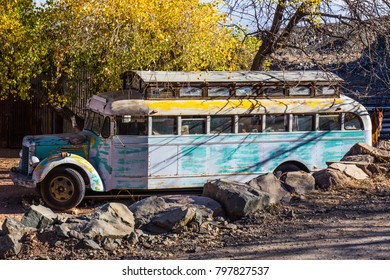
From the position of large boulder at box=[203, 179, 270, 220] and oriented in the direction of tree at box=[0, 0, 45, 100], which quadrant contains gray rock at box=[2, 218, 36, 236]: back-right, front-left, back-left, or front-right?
front-left

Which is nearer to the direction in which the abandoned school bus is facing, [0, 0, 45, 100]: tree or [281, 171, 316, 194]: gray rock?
the tree

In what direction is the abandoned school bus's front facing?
to the viewer's left

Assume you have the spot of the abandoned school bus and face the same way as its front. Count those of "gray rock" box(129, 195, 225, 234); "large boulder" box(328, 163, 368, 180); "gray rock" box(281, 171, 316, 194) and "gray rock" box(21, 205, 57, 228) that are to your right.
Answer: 0

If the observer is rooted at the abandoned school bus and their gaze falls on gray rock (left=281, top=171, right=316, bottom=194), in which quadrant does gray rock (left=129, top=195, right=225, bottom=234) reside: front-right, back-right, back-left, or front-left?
front-right

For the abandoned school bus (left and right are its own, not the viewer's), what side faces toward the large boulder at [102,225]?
left

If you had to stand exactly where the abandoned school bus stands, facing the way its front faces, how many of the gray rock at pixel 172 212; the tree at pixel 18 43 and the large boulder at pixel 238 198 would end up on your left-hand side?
2

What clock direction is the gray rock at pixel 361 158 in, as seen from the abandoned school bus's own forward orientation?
The gray rock is roughly at 7 o'clock from the abandoned school bus.

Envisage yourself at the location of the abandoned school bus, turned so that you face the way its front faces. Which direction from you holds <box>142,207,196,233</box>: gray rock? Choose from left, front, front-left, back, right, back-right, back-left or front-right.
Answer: left

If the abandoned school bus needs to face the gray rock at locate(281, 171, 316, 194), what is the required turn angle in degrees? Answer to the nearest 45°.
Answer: approximately 135° to its left

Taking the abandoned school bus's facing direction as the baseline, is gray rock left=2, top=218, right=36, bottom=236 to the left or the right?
on its left

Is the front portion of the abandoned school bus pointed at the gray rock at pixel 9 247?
no

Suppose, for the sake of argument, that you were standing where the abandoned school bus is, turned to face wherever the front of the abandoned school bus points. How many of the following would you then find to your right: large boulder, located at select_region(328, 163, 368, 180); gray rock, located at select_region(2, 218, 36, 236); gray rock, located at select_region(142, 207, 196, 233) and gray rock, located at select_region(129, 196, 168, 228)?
0

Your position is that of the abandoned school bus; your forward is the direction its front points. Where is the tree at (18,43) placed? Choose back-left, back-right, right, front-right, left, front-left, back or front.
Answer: front-right

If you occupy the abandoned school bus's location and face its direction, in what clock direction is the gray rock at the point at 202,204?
The gray rock is roughly at 9 o'clock from the abandoned school bus.

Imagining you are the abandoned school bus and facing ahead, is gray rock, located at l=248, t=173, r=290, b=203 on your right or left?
on your left

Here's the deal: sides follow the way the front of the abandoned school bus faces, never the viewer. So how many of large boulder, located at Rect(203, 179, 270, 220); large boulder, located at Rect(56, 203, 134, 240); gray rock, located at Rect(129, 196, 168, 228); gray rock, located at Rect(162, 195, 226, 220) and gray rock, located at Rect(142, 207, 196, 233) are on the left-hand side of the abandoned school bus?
5

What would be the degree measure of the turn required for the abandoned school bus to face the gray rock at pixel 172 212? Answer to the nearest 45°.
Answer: approximately 90° to its left
